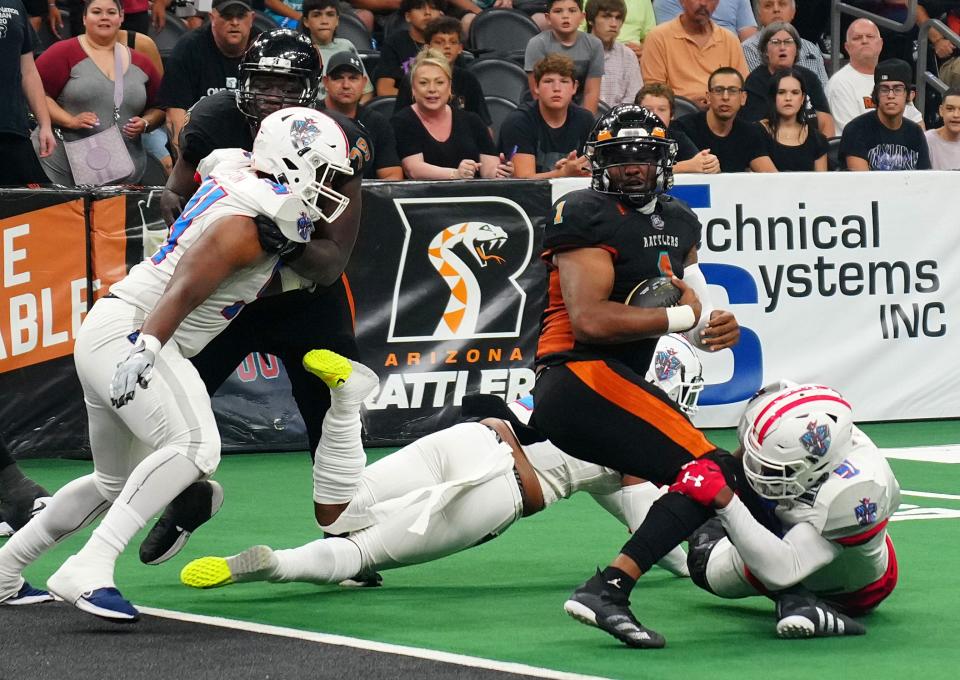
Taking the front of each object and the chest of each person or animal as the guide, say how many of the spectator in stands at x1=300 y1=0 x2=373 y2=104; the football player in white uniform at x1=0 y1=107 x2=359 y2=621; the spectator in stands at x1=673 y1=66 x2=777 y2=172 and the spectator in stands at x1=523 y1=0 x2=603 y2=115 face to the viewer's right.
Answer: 1

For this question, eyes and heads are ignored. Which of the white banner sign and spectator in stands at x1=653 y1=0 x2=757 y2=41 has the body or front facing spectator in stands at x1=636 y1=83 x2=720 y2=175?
spectator in stands at x1=653 y1=0 x2=757 y2=41

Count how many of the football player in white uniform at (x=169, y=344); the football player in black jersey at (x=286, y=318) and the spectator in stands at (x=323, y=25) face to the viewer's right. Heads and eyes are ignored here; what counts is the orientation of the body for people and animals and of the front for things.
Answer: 1

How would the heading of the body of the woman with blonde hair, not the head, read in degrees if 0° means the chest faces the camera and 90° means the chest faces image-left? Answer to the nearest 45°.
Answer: approximately 0°

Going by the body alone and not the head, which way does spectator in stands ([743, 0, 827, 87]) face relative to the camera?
toward the camera

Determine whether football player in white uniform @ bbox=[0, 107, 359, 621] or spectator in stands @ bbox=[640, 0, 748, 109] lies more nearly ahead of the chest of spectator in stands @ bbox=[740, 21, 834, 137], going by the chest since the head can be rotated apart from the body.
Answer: the football player in white uniform

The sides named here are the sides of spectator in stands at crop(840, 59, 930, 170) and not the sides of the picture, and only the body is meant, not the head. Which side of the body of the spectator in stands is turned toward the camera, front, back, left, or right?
front

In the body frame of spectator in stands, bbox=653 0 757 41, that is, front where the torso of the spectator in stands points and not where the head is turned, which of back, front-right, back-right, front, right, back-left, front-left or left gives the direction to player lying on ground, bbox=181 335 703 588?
front

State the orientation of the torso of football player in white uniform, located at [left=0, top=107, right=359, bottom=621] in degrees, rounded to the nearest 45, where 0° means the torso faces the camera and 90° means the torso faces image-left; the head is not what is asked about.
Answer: approximately 270°

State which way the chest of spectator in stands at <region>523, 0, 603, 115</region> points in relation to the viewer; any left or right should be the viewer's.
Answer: facing the viewer

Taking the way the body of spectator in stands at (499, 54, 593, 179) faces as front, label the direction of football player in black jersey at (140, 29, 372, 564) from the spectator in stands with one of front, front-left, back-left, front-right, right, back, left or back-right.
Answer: front

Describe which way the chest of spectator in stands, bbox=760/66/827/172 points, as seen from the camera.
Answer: toward the camera
